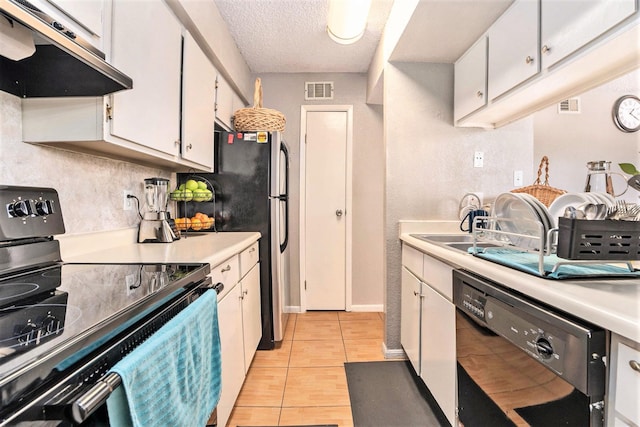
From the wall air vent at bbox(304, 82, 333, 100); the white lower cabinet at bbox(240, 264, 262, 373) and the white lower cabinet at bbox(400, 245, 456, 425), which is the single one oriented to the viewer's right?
the white lower cabinet at bbox(240, 264, 262, 373)

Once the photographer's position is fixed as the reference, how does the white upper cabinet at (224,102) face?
facing to the right of the viewer

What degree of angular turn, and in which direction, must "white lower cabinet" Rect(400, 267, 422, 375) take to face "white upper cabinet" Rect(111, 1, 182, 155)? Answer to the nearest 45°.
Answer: approximately 45° to its left

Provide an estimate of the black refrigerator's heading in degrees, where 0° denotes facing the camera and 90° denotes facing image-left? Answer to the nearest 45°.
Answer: approximately 270°

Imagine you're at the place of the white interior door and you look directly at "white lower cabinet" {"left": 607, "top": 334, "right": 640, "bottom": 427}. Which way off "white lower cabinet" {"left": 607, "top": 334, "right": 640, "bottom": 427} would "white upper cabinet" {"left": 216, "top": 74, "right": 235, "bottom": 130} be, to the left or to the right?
right

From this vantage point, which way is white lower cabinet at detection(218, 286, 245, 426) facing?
to the viewer's right

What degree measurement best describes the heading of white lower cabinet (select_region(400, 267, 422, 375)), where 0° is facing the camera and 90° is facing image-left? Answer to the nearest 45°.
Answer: approximately 90°

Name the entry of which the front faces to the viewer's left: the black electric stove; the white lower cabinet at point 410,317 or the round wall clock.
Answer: the white lower cabinet

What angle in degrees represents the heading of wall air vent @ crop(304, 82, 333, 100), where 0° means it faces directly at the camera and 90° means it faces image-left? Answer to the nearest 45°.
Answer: approximately 0°
